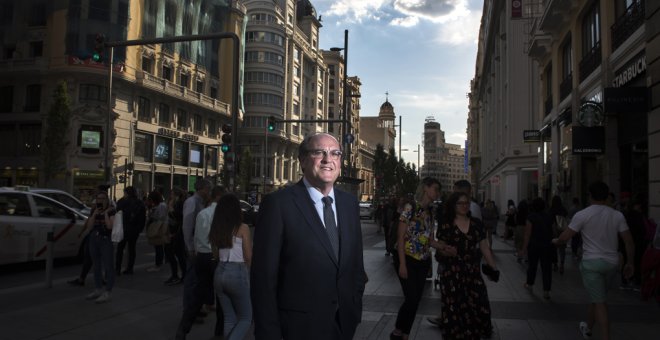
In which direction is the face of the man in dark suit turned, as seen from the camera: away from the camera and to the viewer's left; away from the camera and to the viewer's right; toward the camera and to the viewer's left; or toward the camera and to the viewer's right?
toward the camera and to the viewer's right

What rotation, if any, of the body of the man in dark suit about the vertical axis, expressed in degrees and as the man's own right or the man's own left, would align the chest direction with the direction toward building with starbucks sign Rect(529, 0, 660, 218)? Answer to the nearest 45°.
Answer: approximately 90° to the man's own left

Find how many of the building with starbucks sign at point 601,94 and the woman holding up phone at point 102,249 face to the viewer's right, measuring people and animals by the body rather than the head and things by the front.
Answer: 0

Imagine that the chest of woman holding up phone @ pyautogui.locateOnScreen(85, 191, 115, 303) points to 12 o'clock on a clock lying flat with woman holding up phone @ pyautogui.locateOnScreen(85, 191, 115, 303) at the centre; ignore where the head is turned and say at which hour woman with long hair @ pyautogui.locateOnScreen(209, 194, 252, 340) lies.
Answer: woman with long hair @ pyautogui.locateOnScreen(209, 194, 252, 340) is roughly at 10 o'clock from woman holding up phone @ pyautogui.locateOnScreen(85, 191, 115, 303).

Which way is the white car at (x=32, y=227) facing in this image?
to the viewer's right

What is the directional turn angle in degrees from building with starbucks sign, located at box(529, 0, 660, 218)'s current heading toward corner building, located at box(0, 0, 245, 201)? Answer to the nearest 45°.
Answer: approximately 45° to its right

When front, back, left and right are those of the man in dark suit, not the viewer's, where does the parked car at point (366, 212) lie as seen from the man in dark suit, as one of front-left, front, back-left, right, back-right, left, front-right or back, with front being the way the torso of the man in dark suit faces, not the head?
back-left

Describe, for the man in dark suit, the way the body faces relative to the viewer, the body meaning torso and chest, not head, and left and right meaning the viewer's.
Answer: facing the viewer and to the right of the viewer

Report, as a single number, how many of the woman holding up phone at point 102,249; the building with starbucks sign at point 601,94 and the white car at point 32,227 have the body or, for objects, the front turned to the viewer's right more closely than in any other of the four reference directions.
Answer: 1

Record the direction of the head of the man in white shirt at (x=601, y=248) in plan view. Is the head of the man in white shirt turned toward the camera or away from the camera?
away from the camera

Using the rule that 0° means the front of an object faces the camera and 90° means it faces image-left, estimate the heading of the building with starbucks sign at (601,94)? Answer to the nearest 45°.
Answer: approximately 45°

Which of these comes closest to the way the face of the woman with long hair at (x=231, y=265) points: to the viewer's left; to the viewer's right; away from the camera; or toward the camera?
away from the camera

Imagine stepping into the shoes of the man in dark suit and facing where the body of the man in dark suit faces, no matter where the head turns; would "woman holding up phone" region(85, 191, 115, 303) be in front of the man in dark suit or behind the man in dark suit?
behind
